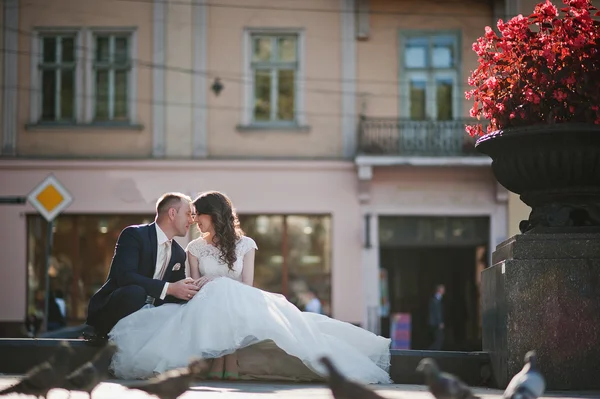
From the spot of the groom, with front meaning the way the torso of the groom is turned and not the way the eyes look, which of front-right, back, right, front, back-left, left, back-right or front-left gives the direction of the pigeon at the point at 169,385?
front-right

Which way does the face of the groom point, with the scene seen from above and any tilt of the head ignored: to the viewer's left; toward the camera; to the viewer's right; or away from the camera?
to the viewer's right

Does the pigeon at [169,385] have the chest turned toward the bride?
no

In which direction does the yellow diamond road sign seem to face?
toward the camera

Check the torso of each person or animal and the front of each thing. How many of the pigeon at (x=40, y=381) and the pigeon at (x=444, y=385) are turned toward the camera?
0

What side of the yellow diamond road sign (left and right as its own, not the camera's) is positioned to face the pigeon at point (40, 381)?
front

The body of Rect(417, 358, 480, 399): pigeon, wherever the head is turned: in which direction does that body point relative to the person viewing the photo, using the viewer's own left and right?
facing to the left of the viewer

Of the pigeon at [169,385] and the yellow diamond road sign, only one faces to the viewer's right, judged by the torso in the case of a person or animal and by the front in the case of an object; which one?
the pigeon

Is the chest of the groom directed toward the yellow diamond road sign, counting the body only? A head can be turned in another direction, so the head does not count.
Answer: no

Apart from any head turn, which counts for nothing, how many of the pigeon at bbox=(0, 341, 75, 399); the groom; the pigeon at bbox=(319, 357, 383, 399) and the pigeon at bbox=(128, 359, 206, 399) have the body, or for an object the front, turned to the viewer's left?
1

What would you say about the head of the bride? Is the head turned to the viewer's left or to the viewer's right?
to the viewer's left

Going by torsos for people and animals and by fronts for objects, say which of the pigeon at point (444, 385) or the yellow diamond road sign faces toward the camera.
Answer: the yellow diamond road sign

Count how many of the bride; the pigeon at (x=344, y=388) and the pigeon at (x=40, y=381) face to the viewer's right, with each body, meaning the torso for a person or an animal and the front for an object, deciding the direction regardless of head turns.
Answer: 1

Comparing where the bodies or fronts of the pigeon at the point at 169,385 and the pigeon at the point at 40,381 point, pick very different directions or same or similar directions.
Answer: same or similar directions

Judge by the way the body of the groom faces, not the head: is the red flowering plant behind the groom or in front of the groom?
in front
